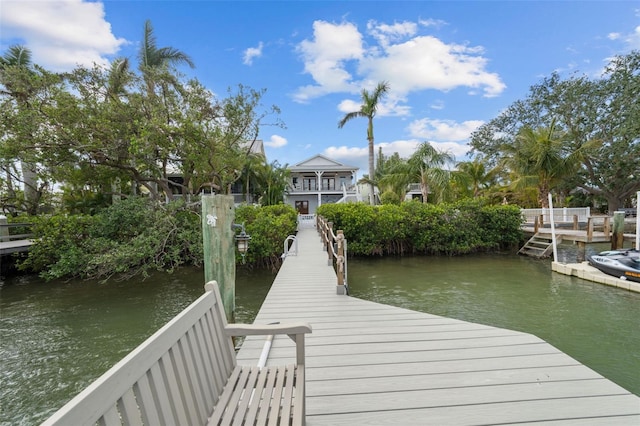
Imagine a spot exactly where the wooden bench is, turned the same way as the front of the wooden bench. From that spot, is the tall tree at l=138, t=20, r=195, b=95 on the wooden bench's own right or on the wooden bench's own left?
on the wooden bench's own left

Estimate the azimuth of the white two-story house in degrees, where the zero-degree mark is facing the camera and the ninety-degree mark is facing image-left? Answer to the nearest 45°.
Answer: approximately 0°

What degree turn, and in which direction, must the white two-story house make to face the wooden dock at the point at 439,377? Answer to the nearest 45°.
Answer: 0° — it already faces it

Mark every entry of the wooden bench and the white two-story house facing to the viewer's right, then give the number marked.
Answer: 1

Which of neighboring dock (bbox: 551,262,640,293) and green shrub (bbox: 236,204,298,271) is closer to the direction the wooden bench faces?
the neighboring dock

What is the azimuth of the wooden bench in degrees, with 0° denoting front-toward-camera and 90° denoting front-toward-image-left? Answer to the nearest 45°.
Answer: approximately 270°

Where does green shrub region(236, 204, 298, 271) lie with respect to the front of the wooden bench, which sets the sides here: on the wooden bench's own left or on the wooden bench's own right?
on the wooden bench's own left
